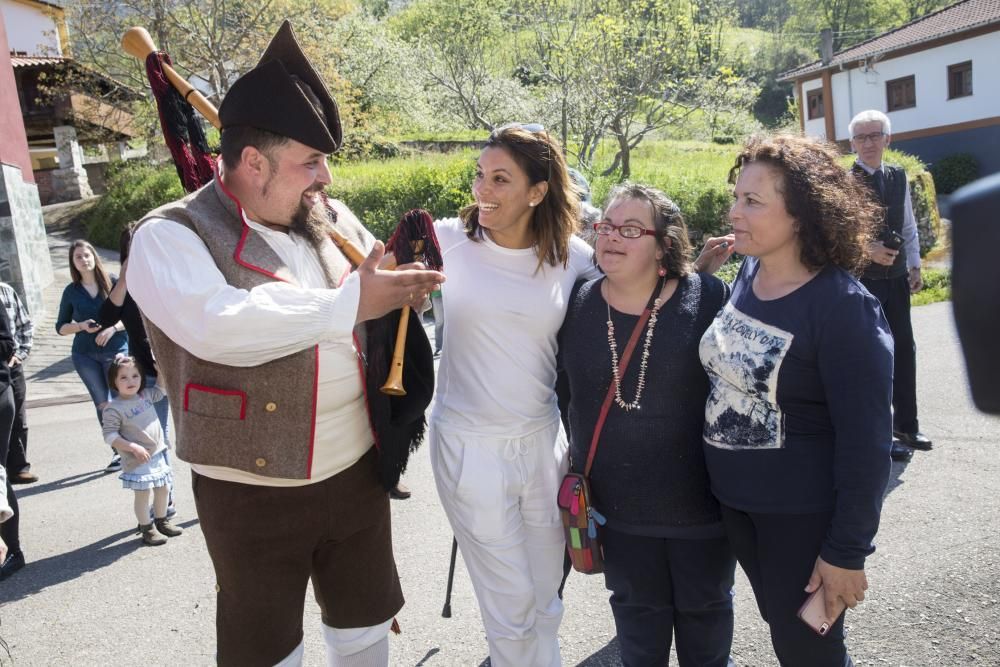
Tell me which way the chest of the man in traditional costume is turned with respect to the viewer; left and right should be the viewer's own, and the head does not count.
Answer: facing the viewer and to the right of the viewer

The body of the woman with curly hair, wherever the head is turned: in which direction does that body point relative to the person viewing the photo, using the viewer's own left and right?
facing the viewer and to the left of the viewer

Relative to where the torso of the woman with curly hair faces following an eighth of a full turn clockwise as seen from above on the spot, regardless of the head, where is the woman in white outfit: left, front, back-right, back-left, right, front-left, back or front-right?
front

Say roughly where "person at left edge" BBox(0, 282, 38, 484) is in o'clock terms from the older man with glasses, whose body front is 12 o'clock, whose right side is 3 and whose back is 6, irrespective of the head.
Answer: The person at left edge is roughly at 2 o'clock from the older man with glasses.

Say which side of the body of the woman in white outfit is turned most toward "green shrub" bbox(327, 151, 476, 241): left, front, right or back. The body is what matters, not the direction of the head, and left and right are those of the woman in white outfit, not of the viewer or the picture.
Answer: back

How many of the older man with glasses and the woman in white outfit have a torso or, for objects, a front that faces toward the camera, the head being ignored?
2

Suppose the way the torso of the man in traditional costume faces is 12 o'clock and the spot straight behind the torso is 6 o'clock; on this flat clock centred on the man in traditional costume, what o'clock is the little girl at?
The little girl is roughly at 7 o'clock from the man in traditional costume.

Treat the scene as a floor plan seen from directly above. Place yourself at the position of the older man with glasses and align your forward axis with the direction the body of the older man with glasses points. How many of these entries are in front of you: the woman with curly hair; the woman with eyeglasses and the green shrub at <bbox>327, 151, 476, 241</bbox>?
2

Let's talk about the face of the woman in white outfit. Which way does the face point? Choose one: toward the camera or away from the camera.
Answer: toward the camera

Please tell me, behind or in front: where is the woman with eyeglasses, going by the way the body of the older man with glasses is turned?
in front

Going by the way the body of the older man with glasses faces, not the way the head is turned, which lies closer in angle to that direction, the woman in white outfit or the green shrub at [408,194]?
the woman in white outfit

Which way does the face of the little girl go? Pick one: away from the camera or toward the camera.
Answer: toward the camera

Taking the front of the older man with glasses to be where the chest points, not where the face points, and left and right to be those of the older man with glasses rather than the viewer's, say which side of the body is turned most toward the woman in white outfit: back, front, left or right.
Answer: front

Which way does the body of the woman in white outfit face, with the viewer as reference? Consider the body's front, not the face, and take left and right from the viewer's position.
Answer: facing the viewer

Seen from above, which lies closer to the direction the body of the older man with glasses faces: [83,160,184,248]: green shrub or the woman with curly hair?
the woman with curly hair

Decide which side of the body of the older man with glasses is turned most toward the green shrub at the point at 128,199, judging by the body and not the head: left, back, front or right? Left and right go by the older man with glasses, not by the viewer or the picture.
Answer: right

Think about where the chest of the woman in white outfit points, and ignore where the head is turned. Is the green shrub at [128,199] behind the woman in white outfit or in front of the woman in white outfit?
behind

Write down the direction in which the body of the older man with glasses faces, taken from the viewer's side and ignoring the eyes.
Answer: toward the camera

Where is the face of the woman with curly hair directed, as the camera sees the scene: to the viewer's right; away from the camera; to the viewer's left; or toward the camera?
to the viewer's left
